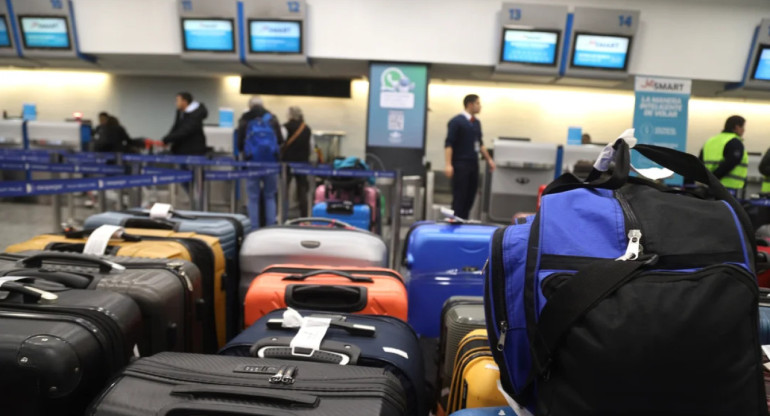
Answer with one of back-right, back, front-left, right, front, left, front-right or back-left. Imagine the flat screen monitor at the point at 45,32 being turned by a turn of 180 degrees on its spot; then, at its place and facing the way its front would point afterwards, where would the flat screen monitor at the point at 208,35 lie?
back-right

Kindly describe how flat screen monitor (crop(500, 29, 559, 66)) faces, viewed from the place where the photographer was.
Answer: facing the viewer

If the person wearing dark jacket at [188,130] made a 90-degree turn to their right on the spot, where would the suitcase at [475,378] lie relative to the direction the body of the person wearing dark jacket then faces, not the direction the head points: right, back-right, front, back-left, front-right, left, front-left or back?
back

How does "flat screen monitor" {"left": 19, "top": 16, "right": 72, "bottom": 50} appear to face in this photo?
toward the camera

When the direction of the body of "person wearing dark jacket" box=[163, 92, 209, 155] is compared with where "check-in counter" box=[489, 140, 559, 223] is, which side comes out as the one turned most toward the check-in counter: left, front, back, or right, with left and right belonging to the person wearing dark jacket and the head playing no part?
back

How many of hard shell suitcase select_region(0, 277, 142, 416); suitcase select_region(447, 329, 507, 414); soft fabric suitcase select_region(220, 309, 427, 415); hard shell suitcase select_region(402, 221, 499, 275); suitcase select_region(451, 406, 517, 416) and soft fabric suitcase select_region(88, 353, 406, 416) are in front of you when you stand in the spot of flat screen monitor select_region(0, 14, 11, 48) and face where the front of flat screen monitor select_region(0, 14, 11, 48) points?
6

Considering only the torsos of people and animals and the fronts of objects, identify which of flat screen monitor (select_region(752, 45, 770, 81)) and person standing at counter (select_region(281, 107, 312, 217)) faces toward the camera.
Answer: the flat screen monitor

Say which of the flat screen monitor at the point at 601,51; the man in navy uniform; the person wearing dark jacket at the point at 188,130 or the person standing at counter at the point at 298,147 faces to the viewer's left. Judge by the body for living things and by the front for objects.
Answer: the person wearing dark jacket

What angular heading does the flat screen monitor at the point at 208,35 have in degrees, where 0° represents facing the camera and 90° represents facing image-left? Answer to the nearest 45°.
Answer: approximately 0°

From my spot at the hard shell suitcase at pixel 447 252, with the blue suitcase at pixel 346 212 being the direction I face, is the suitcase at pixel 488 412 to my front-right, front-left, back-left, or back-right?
back-left

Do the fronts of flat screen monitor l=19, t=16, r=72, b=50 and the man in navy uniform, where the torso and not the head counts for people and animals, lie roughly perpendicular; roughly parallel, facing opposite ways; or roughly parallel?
roughly perpendicular

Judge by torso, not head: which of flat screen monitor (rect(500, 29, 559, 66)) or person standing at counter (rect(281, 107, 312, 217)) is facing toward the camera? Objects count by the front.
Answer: the flat screen monitor

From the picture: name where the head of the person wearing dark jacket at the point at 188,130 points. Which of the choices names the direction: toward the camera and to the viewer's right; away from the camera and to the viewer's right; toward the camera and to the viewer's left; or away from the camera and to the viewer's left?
toward the camera and to the viewer's left

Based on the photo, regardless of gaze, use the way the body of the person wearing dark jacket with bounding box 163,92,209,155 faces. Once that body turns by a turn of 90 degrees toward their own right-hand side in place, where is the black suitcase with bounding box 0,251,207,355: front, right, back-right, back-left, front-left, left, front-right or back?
back

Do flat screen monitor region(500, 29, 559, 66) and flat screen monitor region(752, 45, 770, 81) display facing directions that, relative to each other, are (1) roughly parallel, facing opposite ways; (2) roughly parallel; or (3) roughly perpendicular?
roughly parallel

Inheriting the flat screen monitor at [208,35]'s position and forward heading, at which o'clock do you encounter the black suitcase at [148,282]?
The black suitcase is roughly at 12 o'clock from the flat screen monitor.

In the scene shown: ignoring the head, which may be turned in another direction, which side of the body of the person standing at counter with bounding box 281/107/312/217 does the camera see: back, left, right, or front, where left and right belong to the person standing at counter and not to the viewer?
back

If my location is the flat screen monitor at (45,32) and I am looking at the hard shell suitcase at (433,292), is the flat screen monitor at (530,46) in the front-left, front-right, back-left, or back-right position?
front-left
